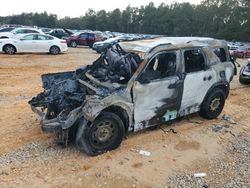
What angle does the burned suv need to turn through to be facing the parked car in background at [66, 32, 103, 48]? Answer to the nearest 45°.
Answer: approximately 135° to its right

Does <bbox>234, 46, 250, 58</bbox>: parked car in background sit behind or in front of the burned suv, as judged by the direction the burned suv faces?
behind

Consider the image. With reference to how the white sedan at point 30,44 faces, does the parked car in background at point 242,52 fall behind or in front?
behind

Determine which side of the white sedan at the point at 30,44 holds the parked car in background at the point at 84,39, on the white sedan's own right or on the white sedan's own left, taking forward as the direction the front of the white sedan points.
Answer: on the white sedan's own right

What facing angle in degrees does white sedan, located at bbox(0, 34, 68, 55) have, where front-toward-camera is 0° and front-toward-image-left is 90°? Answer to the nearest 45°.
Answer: approximately 90°

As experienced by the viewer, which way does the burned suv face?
facing the viewer and to the left of the viewer

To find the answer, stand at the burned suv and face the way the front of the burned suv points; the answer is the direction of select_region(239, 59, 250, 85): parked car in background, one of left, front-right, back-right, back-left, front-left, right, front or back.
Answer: back

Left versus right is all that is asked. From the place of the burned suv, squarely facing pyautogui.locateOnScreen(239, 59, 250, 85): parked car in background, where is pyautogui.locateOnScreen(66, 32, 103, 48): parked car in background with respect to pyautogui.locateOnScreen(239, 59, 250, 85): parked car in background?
left

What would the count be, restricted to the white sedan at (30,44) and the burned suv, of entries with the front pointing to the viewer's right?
0
